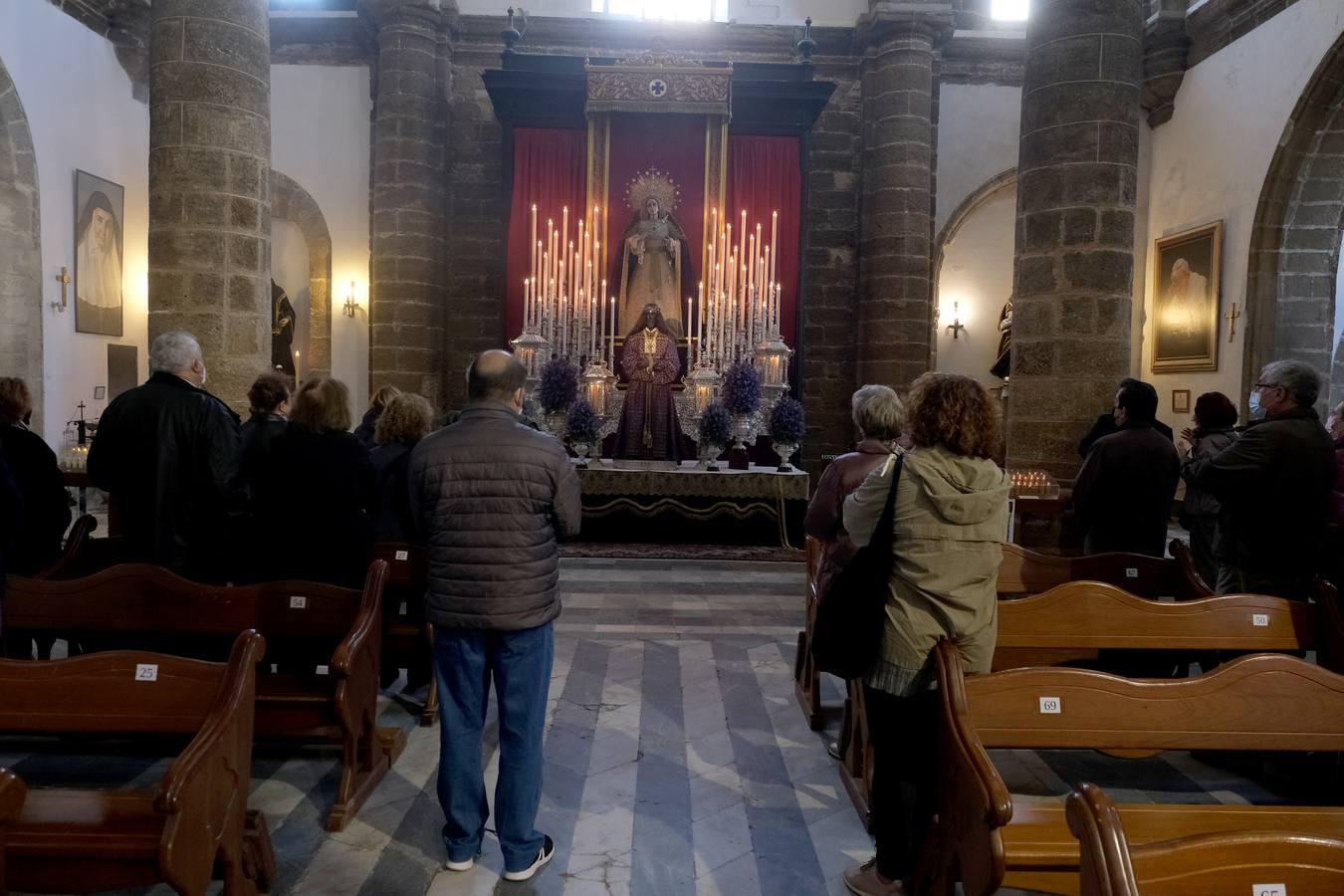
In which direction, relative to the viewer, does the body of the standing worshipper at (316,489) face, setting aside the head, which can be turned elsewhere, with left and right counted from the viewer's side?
facing away from the viewer

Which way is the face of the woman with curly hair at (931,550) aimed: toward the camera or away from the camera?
away from the camera

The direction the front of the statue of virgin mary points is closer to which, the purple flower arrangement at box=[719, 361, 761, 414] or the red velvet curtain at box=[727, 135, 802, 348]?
the purple flower arrangement

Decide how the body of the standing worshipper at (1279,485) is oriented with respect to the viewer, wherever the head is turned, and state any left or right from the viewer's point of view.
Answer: facing away from the viewer and to the left of the viewer

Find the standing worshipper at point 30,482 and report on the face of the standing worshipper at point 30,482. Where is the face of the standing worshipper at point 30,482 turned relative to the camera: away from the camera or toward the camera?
away from the camera

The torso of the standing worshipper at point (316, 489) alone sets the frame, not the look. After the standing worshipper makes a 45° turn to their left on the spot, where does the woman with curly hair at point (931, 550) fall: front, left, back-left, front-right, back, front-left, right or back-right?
back

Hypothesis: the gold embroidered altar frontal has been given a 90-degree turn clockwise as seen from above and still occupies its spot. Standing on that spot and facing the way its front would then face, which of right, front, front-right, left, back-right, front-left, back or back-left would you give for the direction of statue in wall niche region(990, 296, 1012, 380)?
back-right

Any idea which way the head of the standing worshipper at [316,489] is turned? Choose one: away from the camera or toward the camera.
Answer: away from the camera

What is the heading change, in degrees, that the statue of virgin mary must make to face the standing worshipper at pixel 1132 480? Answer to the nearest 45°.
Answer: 0° — it already faces them

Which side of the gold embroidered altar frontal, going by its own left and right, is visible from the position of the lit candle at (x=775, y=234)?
back

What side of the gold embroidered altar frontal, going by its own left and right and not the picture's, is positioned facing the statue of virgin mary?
back

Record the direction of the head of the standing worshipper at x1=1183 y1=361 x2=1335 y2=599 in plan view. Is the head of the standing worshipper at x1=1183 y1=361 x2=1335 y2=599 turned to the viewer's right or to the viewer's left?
to the viewer's left

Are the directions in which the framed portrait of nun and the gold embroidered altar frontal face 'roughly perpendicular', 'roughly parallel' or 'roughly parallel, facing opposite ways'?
roughly perpendicular

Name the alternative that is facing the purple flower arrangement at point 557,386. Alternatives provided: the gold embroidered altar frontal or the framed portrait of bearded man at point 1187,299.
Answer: the framed portrait of bearded man

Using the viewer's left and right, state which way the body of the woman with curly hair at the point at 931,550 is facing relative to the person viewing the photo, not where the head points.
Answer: facing away from the viewer and to the left of the viewer

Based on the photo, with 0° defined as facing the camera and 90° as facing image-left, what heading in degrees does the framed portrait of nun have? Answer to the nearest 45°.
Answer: approximately 315°

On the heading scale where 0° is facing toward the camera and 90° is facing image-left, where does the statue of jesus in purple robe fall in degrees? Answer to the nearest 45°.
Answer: approximately 0°
